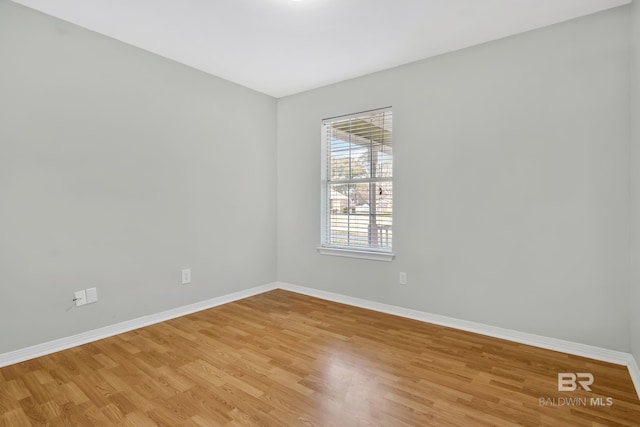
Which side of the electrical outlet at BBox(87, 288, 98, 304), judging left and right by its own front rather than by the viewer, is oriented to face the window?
left
